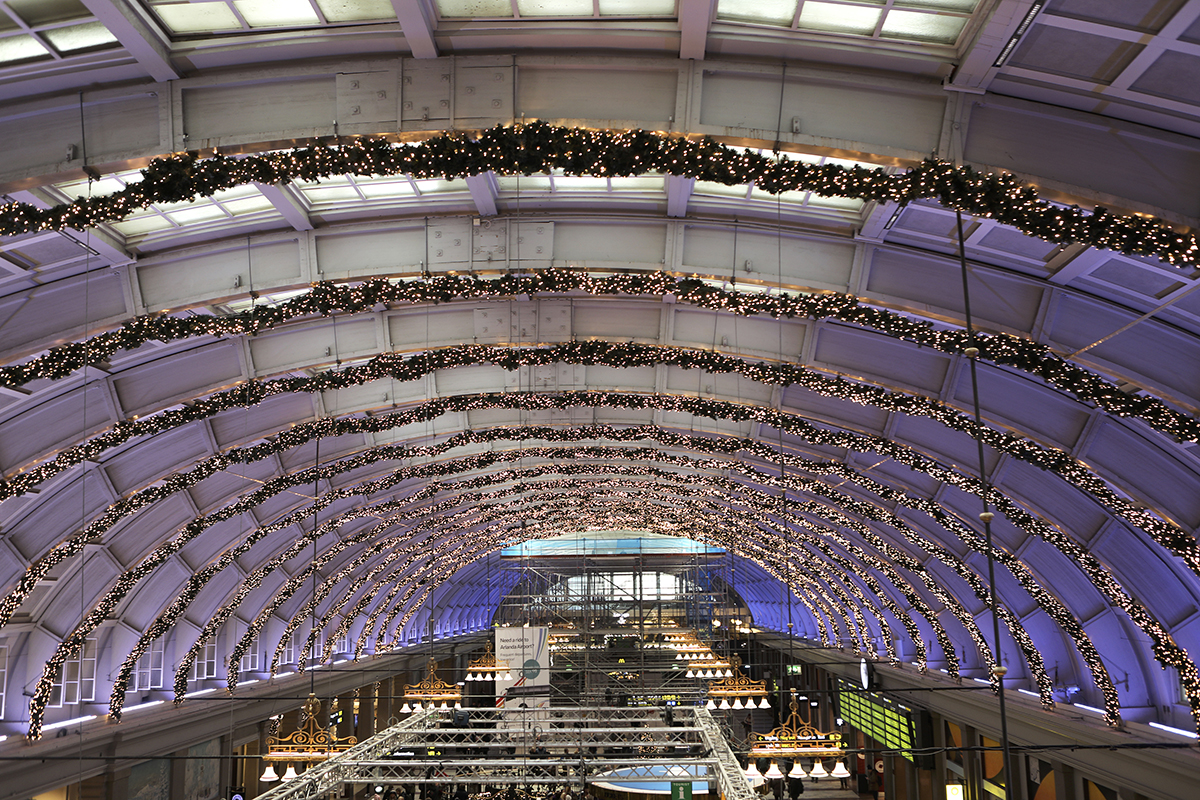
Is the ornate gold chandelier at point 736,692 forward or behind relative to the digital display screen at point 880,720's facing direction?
forward

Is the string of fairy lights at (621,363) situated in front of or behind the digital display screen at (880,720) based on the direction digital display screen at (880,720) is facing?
in front

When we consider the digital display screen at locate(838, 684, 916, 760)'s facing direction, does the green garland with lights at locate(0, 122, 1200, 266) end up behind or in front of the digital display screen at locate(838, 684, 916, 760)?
in front

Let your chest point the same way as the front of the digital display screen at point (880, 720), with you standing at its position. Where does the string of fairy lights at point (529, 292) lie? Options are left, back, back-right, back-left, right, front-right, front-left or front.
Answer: front-left

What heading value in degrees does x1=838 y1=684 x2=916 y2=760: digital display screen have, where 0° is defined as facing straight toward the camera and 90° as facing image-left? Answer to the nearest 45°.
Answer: approximately 45°

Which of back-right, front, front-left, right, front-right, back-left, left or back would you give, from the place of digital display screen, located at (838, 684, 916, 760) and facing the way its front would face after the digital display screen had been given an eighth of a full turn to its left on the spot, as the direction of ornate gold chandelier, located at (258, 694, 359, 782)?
front-right

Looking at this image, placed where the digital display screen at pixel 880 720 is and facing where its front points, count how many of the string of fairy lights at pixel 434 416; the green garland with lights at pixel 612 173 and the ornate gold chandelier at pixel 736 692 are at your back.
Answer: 0
